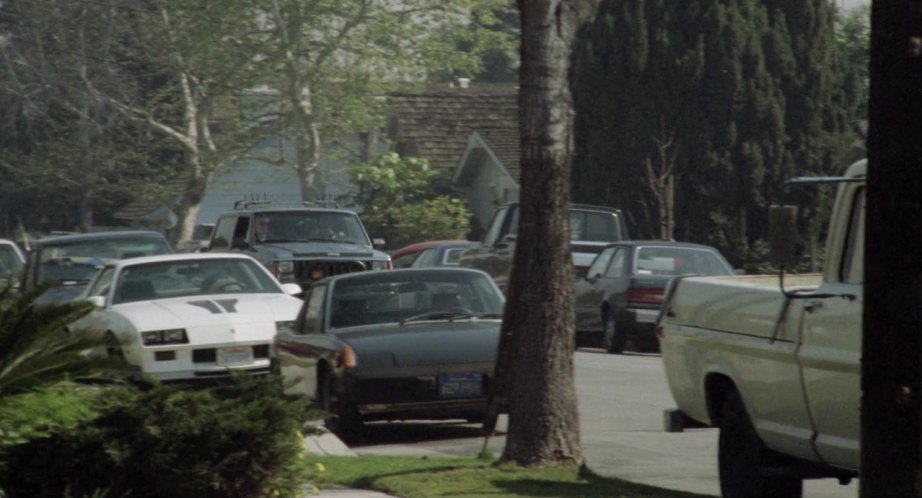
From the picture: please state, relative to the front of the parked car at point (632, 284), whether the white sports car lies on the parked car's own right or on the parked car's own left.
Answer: on the parked car's own left

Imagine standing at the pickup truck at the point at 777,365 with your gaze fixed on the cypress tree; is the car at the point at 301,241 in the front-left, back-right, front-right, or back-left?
front-left

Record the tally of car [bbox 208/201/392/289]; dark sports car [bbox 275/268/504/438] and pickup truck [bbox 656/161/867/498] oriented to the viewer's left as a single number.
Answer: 0

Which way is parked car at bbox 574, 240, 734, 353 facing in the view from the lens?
facing away from the viewer and to the left of the viewer

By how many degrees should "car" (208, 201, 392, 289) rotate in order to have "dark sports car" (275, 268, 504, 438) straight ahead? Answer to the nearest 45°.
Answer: approximately 45° to its right

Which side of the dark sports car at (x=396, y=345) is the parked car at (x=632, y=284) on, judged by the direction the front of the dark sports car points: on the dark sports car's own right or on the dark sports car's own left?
on the dark sports car's own left

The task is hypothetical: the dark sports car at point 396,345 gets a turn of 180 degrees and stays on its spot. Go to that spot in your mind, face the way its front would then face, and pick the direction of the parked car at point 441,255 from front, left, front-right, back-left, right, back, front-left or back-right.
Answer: front-right

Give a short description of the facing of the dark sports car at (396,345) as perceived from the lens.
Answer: facing the viewer and to the right of the viewer

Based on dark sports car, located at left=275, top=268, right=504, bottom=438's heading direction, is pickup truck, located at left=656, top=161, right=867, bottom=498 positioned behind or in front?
in front
